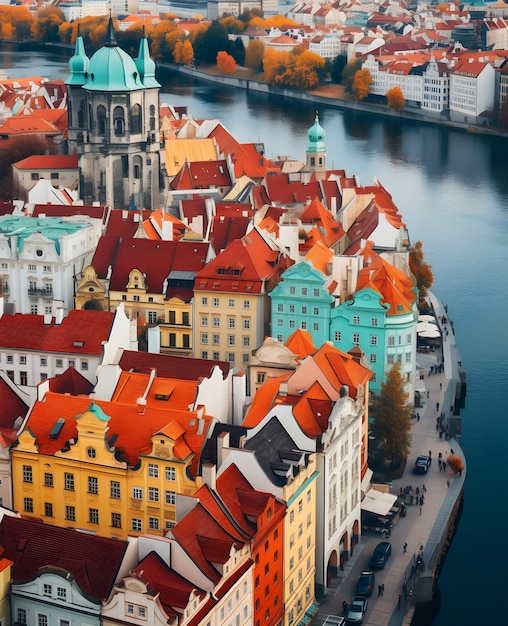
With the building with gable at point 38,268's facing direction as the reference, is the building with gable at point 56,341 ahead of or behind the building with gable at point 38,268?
ahead

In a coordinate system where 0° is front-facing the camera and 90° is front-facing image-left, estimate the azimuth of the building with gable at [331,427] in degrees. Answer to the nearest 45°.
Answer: approximately 315°

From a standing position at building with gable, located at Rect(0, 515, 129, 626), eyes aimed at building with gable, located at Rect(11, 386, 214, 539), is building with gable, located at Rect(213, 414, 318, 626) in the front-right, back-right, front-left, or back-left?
front-right

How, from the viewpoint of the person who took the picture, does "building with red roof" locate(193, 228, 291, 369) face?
facing the viewer

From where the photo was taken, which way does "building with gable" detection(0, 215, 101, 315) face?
toward the camera

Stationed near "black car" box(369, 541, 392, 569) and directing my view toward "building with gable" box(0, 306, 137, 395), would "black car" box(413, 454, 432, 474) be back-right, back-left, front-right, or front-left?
front-right

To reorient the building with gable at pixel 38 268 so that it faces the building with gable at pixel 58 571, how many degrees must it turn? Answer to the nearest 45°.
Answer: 0° — it already faces it

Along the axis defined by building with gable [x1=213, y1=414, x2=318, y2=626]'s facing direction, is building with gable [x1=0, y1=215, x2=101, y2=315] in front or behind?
behind

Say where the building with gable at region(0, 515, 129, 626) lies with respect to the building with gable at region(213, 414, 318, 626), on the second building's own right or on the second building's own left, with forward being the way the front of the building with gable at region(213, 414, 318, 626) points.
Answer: on the second building's own right

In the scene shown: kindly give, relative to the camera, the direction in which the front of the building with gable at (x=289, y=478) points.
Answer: facing the viewer and to the right of the viewer

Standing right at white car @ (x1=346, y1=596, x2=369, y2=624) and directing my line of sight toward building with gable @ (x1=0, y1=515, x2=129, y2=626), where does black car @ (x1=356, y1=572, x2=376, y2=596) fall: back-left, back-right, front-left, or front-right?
back-right

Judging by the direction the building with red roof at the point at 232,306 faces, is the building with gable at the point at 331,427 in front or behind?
in front

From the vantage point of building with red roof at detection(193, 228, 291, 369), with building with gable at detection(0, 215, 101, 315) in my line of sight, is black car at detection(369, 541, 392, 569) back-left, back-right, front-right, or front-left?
back-left

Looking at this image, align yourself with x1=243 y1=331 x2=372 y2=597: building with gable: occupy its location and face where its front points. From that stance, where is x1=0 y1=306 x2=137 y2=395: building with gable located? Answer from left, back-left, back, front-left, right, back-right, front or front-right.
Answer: back

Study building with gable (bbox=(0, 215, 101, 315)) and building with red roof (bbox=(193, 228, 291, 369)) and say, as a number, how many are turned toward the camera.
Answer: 2
